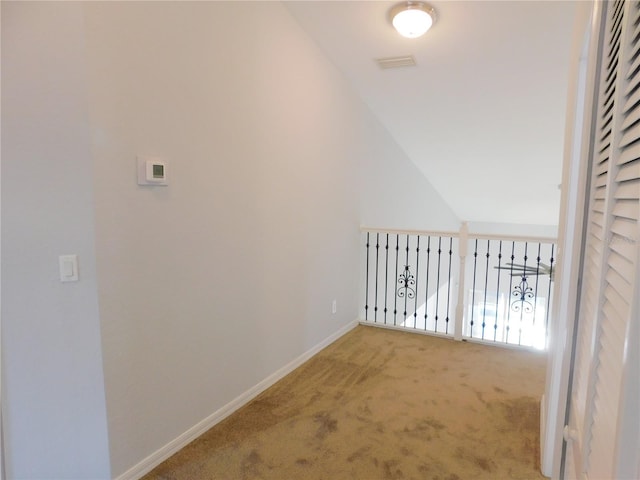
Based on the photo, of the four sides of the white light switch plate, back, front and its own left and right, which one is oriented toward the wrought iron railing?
left

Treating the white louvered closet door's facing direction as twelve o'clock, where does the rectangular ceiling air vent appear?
The rectangular ceiling air vent is roughly at 2 o'clock from the white louvered closet door.

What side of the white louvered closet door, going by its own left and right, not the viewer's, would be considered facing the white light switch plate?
front

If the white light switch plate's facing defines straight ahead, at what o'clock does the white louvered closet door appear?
The white louvered closet door is roughly at 11 o'clock from the white light switch plate.

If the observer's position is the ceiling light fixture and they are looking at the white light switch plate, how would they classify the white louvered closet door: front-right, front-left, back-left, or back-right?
front-left

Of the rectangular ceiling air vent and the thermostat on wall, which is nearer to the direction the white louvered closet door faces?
the thermostat on wall

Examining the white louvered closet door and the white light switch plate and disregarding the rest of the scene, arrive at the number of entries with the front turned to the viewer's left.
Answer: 1

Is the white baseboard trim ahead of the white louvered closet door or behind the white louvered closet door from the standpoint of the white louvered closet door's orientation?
ahead

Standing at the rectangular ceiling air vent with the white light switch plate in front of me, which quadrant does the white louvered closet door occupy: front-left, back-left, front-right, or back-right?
front-left

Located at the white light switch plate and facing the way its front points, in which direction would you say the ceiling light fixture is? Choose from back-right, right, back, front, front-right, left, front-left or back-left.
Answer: left

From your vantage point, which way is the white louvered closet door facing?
to the viewer's left

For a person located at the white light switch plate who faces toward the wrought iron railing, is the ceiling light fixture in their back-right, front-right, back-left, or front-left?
front-right
